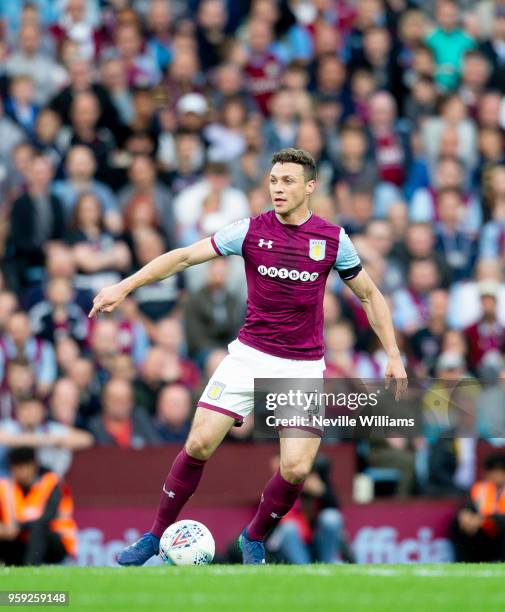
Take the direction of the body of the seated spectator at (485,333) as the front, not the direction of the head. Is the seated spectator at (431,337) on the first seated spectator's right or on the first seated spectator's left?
on the first seated spectator's right

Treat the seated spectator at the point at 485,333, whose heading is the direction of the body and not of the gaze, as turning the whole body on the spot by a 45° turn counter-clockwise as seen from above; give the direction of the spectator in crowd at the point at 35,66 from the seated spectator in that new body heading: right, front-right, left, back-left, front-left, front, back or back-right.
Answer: back-right

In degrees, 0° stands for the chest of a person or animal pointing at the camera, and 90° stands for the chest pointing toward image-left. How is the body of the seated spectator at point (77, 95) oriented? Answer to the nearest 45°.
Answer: approximately 0°

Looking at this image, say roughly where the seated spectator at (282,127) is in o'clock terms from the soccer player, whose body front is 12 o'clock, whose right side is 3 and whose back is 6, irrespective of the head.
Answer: The seated spectator is roughly at 6 o'clock from the soccer player.

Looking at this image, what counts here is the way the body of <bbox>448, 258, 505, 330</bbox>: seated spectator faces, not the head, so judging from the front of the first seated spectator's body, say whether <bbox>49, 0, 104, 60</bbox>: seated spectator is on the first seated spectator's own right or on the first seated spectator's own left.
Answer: on the first seated spectator's own right

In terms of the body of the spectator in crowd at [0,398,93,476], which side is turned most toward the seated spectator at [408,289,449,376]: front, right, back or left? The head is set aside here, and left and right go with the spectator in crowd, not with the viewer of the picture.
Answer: left
